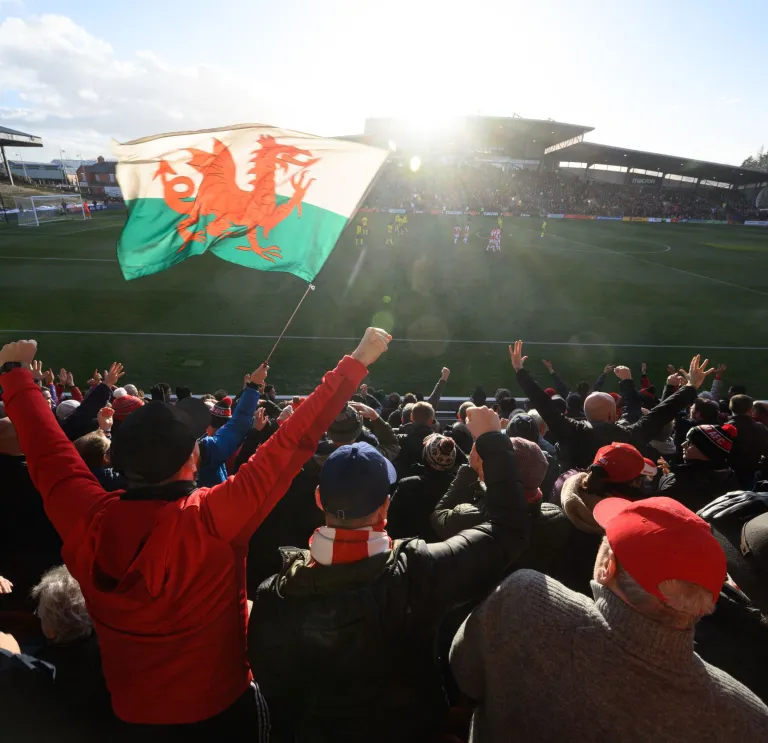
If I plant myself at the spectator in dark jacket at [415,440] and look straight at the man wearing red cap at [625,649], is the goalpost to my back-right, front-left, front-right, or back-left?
back-right

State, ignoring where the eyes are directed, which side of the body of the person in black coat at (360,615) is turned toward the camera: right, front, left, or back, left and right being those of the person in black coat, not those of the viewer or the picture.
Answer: back

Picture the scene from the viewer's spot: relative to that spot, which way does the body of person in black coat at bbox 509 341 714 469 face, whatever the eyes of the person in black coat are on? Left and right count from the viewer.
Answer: facing away from the viewer

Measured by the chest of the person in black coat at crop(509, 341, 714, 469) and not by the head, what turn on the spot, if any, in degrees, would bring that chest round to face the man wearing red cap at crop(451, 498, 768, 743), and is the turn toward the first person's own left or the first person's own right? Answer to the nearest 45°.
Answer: approximately 180°

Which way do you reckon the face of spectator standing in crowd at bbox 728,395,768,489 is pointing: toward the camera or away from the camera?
away from the camera

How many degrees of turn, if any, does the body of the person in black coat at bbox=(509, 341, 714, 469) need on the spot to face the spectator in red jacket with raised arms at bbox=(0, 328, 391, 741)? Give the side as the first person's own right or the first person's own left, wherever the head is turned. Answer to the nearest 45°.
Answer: approximately 180°

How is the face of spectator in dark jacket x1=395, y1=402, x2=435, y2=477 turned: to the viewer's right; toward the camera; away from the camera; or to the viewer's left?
away from the camera

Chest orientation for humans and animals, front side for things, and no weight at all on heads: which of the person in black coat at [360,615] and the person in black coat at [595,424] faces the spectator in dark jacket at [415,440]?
the person in black coat at [360,615]

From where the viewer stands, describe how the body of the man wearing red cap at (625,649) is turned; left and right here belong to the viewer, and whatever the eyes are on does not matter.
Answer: facing away from the viewer and to the left of the viewer

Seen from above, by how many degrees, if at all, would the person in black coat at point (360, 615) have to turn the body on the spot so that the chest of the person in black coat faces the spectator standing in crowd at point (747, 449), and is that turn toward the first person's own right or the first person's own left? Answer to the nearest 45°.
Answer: approximately 45° to the first person's own right
